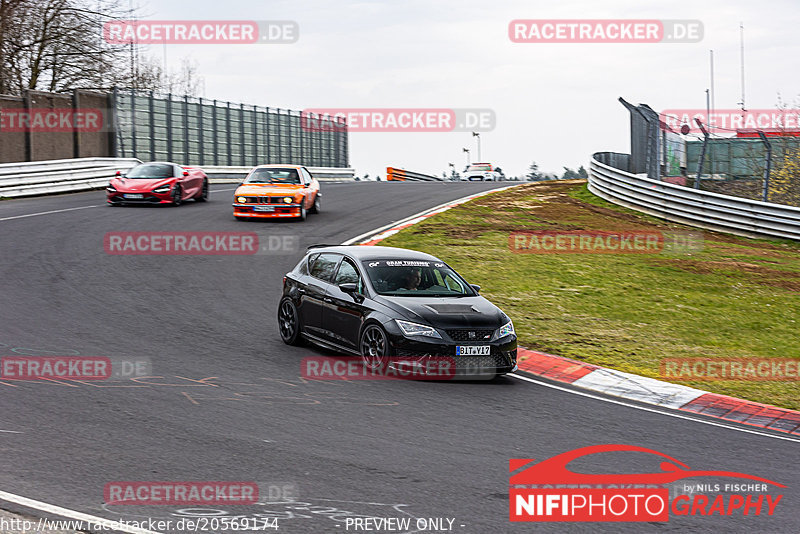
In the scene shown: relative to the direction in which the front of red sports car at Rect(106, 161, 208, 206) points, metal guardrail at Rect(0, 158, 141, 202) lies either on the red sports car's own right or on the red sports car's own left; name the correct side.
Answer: on the red sports car's own right

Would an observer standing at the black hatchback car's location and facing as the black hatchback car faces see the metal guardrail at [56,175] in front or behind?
behind

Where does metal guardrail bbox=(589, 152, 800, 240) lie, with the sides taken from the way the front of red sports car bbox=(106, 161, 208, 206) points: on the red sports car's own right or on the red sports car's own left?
on the red sports car's own left

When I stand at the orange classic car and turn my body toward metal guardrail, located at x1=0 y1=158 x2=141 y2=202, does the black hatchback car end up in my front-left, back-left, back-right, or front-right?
back-left

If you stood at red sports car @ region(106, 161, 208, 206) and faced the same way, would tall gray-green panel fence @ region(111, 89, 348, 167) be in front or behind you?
behind

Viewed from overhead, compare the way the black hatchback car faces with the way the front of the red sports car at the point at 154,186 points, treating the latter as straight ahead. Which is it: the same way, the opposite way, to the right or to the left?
to the left

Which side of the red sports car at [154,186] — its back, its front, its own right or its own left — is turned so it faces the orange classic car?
left

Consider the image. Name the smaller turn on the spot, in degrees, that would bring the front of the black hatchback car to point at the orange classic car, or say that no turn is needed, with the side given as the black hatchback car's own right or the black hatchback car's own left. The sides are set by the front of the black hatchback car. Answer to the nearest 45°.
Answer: approximately 135° to the black hatchback car's own left

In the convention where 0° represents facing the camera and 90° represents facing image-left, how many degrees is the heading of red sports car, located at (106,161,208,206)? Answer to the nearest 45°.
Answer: approximately 45°
